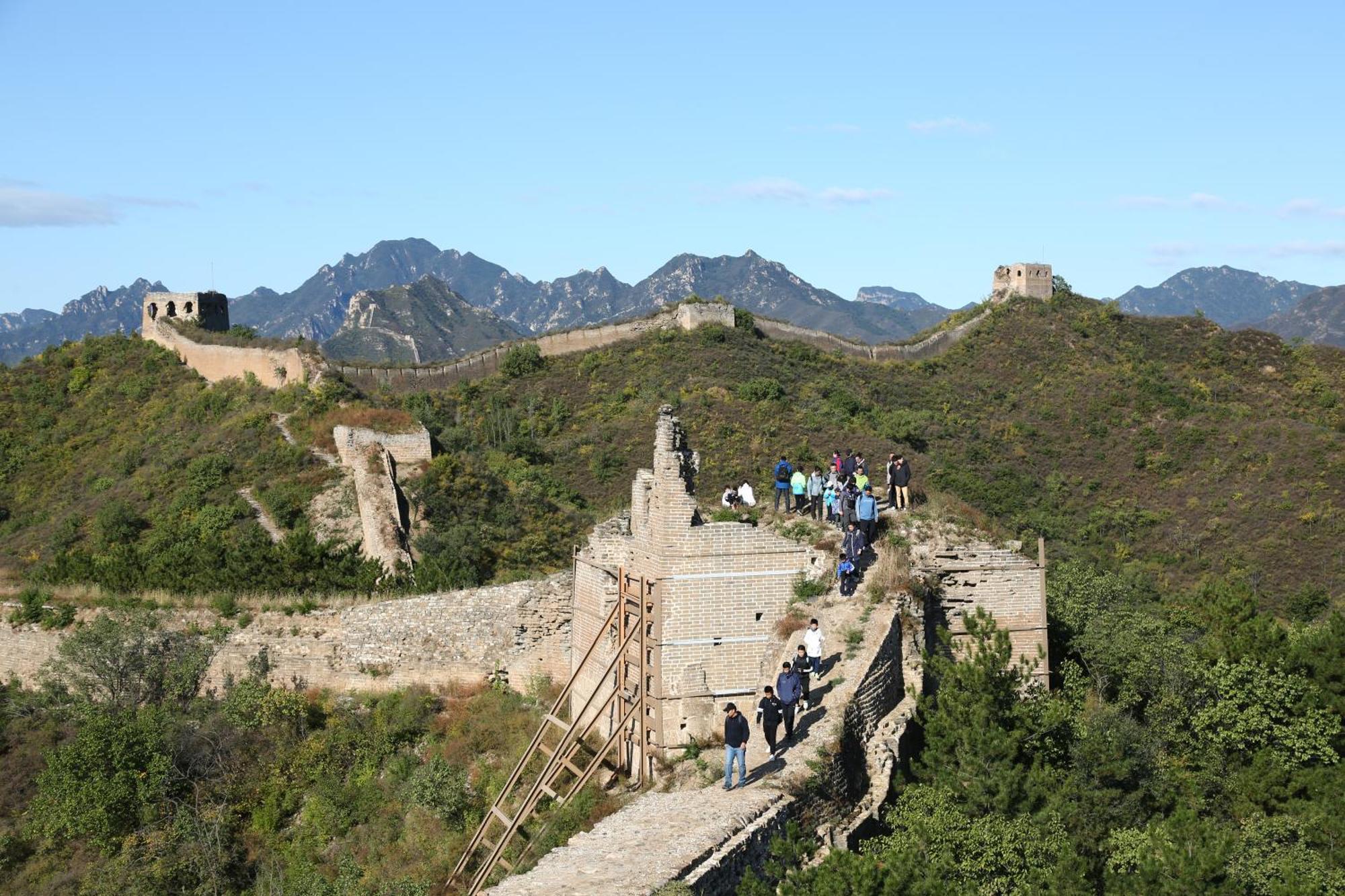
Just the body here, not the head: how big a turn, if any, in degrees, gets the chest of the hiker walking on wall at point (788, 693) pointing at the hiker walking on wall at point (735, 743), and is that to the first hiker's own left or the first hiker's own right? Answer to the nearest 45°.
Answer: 0° — they already face them

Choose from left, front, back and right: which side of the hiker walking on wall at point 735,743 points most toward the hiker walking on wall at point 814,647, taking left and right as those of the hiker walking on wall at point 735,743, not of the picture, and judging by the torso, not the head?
back

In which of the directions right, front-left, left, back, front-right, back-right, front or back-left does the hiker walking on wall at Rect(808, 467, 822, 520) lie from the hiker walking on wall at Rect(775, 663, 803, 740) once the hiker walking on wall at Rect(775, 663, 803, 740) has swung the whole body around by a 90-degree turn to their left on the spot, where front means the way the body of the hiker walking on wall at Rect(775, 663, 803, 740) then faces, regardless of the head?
back-left

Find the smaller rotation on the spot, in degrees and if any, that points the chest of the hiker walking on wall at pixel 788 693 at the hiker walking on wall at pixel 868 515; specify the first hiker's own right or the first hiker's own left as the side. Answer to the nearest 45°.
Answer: approximately 135° to the first hiker's own right

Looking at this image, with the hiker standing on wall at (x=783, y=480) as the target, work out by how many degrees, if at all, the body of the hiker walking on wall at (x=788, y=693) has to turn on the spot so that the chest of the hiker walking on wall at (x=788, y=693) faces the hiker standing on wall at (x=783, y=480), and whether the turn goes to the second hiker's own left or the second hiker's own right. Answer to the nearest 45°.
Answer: approximately 135° to the second hiker's own right

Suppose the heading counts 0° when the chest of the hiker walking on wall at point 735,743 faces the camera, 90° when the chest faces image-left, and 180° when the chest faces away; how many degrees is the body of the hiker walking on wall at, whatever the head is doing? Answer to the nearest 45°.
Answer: approximately 45°

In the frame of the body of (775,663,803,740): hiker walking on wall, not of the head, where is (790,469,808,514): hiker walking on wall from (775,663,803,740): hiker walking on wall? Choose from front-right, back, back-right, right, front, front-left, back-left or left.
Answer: back-right

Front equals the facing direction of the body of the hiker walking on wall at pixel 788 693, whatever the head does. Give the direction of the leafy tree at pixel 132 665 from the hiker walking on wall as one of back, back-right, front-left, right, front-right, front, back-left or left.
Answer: right

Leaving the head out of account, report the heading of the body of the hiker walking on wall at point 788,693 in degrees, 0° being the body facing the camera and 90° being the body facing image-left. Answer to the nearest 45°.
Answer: approximately 45°

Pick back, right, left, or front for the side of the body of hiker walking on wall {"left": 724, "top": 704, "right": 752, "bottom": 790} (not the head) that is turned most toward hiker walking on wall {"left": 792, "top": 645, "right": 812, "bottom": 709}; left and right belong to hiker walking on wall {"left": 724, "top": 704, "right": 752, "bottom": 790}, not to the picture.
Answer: back

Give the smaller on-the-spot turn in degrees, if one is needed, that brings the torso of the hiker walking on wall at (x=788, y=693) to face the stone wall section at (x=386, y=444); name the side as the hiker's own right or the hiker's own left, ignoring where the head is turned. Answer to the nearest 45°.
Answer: approximately 90° to the hiker's own right
